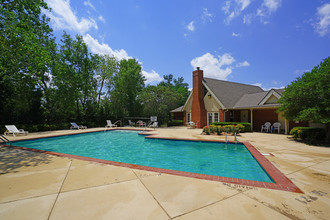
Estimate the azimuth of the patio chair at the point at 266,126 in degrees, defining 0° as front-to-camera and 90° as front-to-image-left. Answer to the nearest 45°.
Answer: approximately 45°

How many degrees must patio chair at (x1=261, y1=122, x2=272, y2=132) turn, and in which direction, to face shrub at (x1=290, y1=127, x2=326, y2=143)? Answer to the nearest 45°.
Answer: approximately 90° to its left

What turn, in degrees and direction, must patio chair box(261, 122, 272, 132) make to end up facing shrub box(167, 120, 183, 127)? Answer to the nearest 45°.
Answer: approximately 45° to its right
